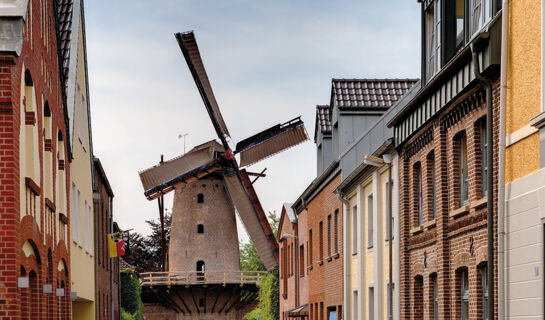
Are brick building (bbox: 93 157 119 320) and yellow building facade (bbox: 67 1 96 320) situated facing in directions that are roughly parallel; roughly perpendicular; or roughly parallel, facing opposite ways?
roughly parallel

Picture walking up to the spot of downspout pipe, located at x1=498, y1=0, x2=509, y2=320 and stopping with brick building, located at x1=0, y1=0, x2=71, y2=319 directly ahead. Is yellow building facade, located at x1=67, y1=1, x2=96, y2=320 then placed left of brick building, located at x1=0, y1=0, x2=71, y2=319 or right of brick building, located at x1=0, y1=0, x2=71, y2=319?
right

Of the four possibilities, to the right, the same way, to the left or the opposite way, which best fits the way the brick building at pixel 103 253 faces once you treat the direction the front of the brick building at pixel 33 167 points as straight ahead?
the same way

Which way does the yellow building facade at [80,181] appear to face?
to the viewer's right

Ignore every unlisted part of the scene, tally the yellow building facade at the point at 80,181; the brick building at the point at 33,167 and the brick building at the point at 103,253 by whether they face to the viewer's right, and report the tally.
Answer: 3

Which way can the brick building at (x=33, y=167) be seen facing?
to the viewer's right

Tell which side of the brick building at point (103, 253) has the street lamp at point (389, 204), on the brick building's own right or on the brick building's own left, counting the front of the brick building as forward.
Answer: on the brick building's own right

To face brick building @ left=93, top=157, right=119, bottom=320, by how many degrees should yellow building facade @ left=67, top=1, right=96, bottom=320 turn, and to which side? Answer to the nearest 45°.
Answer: approximately 90° to its left

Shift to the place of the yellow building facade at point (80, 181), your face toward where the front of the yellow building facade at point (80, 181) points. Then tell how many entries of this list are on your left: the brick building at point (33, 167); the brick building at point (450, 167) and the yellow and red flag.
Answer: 1

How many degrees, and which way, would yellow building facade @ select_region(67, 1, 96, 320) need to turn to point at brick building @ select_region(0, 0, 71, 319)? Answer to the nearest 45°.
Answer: approximately 90° to its right

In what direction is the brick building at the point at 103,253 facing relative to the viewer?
to the viewer's right

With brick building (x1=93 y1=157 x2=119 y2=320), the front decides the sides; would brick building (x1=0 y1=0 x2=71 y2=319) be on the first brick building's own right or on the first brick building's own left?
on the first brick building's own right
